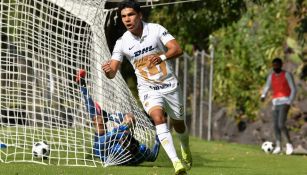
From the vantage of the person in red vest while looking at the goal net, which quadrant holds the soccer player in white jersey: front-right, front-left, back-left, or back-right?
front-left

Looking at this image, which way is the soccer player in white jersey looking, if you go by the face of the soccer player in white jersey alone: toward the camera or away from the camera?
toward the camera
